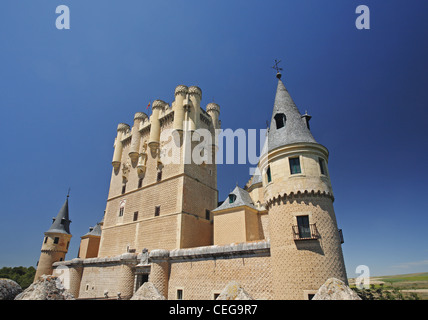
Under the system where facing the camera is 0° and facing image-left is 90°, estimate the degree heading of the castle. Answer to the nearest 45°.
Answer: approximately 45°
